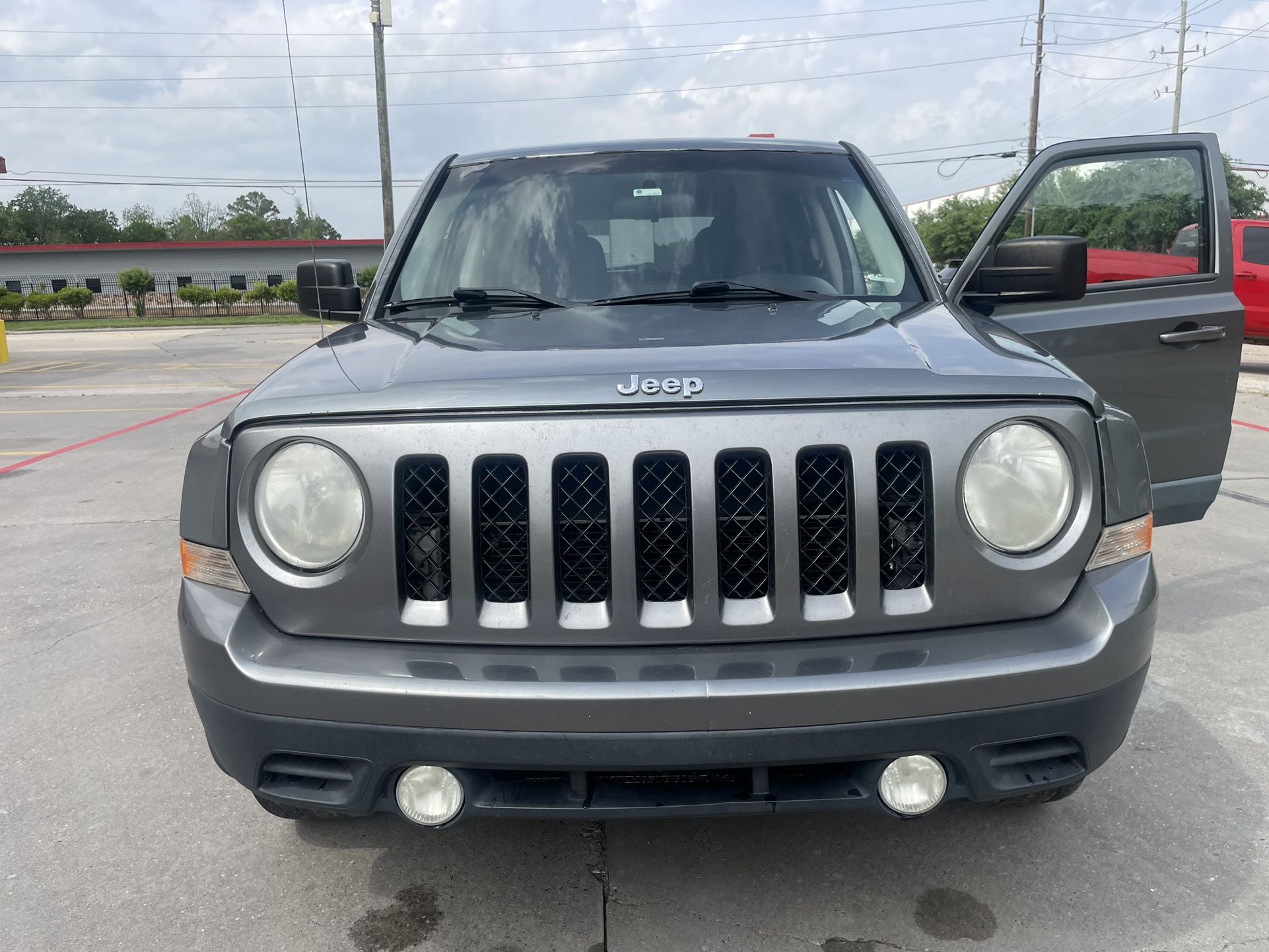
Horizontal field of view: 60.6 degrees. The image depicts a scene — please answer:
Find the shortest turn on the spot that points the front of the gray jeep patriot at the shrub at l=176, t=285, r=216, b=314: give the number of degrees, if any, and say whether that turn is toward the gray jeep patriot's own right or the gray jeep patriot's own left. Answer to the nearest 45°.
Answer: approximately 135° to the gray jeep patriot's own right

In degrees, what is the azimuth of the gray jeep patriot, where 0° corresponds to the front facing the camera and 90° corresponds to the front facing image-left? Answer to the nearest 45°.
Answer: approximately 0°

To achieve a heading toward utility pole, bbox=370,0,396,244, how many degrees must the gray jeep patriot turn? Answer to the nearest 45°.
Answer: approximately 180°

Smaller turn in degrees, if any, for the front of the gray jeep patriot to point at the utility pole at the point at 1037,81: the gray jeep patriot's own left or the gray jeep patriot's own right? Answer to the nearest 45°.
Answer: approximately 180°

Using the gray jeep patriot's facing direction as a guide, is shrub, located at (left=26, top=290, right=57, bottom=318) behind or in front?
behind

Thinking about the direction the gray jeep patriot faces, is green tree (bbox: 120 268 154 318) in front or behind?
behind

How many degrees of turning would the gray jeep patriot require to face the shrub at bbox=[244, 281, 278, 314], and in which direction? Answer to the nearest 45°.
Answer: approximately 135° to its right

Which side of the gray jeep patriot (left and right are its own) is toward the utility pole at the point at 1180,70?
back

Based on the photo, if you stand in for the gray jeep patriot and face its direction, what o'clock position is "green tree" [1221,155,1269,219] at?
The green tree is roughly at 7 o'clock from the gray jeep patriot.

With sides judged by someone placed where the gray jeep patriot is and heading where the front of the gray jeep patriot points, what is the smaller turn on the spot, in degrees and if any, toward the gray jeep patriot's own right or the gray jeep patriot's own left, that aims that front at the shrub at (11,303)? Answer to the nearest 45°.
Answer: approximately 135° to the gray jeep patriot's own right
